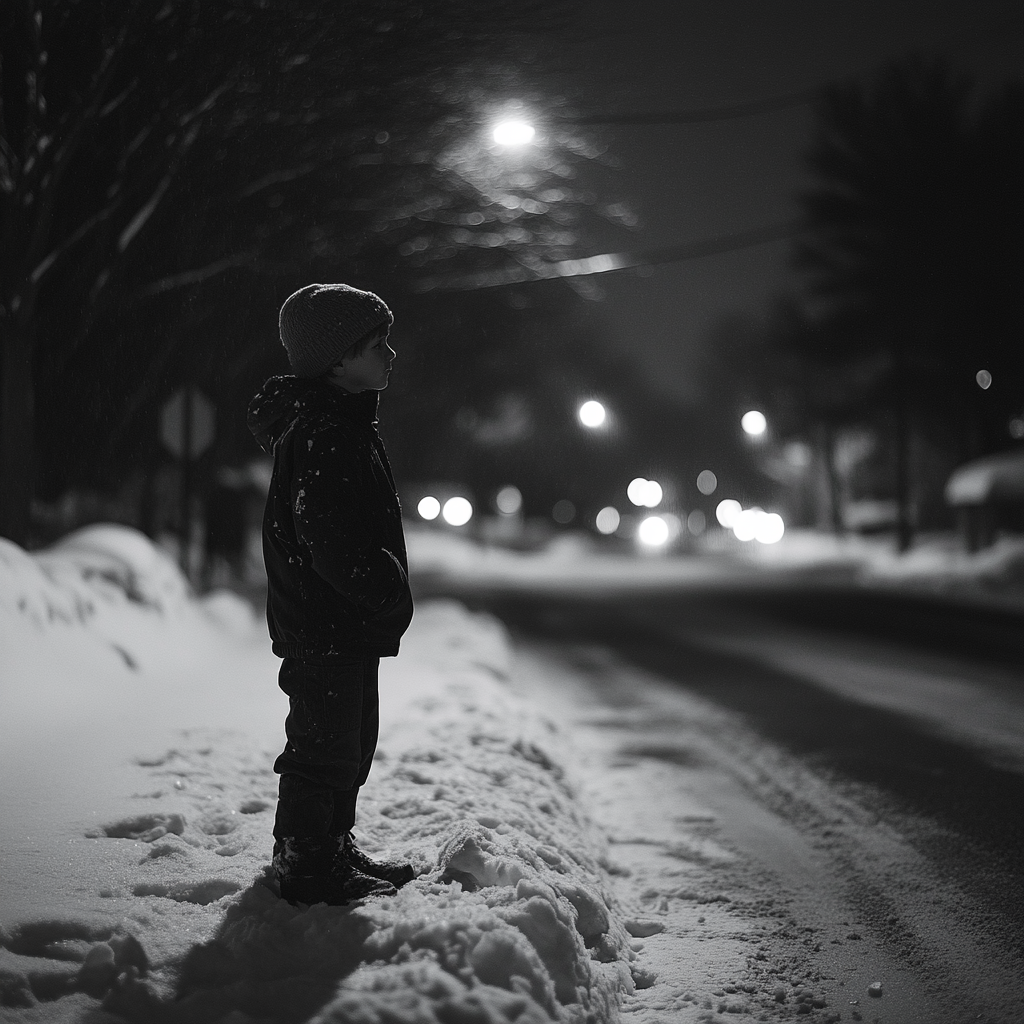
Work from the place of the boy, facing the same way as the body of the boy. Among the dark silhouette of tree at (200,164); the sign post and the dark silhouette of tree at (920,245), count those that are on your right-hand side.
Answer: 0

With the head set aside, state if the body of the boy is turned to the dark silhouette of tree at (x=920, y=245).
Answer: no

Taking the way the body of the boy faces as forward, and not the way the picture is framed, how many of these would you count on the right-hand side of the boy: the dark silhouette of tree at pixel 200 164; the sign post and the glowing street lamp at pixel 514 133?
0

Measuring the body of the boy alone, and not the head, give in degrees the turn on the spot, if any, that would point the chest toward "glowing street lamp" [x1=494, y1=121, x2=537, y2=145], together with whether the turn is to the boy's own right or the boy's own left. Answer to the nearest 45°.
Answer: approximately 90° to the boy's own left

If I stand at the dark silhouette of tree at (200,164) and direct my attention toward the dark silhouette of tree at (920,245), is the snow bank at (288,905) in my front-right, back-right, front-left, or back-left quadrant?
back-right

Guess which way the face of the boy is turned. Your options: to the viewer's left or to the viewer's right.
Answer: to the viewer's right

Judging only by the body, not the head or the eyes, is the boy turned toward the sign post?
no

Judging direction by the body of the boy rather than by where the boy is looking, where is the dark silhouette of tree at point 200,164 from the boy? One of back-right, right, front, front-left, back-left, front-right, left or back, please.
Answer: left

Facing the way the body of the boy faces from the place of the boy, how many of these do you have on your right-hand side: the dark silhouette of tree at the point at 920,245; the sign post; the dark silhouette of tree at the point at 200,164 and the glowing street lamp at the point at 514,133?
0

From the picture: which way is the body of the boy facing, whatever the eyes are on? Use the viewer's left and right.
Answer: facing to the right of the viewer
